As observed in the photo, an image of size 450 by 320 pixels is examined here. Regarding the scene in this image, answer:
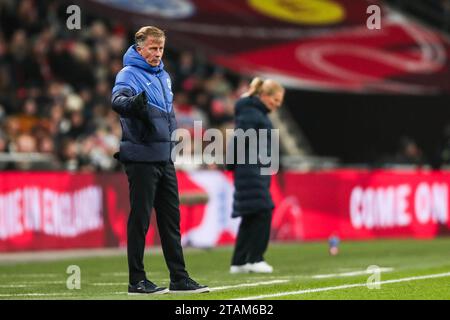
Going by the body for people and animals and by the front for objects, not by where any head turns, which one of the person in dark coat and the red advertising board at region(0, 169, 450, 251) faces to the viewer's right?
the person in dark coat

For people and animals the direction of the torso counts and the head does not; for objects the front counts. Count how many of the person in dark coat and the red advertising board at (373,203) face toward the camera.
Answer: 1

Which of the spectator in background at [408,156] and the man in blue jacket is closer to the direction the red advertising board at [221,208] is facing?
the man in blue jacket

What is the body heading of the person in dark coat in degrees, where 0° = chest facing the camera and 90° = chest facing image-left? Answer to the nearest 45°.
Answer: approximately 270°

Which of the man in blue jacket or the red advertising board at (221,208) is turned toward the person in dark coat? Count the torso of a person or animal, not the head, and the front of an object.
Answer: the red advertising board

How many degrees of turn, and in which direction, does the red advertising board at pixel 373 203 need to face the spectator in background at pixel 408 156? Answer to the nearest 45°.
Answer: approximately 180°

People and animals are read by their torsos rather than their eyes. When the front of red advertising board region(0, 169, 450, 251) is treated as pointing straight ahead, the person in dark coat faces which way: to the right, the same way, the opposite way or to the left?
to the left
